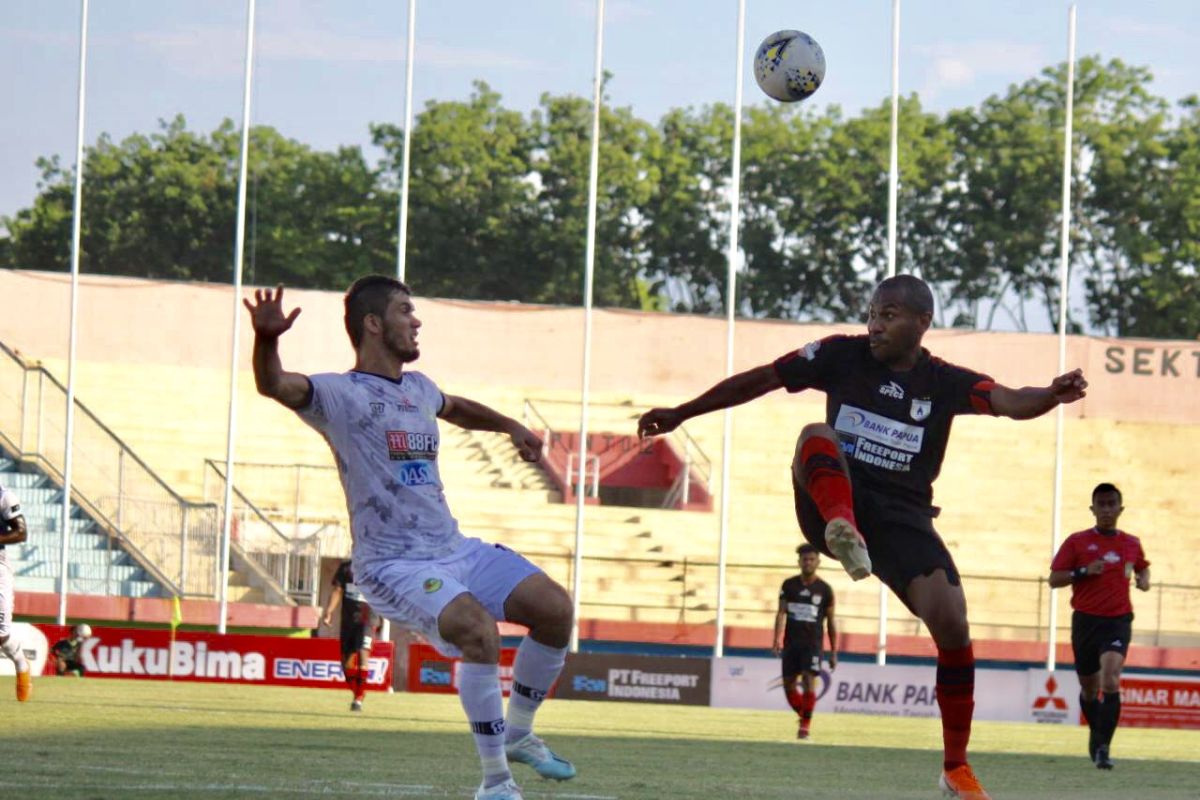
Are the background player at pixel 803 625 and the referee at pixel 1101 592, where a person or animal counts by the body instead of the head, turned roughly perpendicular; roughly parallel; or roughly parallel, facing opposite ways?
roughly parallel

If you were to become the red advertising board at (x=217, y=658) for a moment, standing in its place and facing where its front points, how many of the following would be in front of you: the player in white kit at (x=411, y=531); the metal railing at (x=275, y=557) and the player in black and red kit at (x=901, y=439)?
2

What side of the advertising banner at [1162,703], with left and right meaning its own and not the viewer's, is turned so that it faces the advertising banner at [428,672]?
right

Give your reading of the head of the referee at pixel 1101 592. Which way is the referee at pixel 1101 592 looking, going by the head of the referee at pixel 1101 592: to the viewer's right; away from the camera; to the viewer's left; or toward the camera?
toward the camera

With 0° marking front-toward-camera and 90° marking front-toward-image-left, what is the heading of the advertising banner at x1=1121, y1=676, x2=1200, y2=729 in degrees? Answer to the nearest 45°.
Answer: approximately 0°

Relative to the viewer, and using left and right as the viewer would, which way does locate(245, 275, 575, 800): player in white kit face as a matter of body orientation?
facing the viewer and to the right of the viewer

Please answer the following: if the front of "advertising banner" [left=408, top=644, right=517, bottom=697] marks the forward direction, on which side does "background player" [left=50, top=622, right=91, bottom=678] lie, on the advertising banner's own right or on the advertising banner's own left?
on the advertising banner's own right

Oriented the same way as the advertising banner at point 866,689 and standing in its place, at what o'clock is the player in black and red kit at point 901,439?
The player in black and red kit is roughly at 12 o'clock from the advertising banner.

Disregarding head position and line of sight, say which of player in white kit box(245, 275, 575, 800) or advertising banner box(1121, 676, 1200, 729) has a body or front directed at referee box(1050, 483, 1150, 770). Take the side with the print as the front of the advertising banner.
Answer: the advertising banner

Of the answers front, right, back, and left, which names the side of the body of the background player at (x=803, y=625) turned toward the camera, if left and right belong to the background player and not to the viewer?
front

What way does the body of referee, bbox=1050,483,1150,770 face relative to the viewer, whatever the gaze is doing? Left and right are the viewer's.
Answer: facing the viewer

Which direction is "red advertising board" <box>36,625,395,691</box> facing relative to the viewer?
toward the camera

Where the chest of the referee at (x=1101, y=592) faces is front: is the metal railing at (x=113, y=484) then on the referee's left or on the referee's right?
on the referee's right
